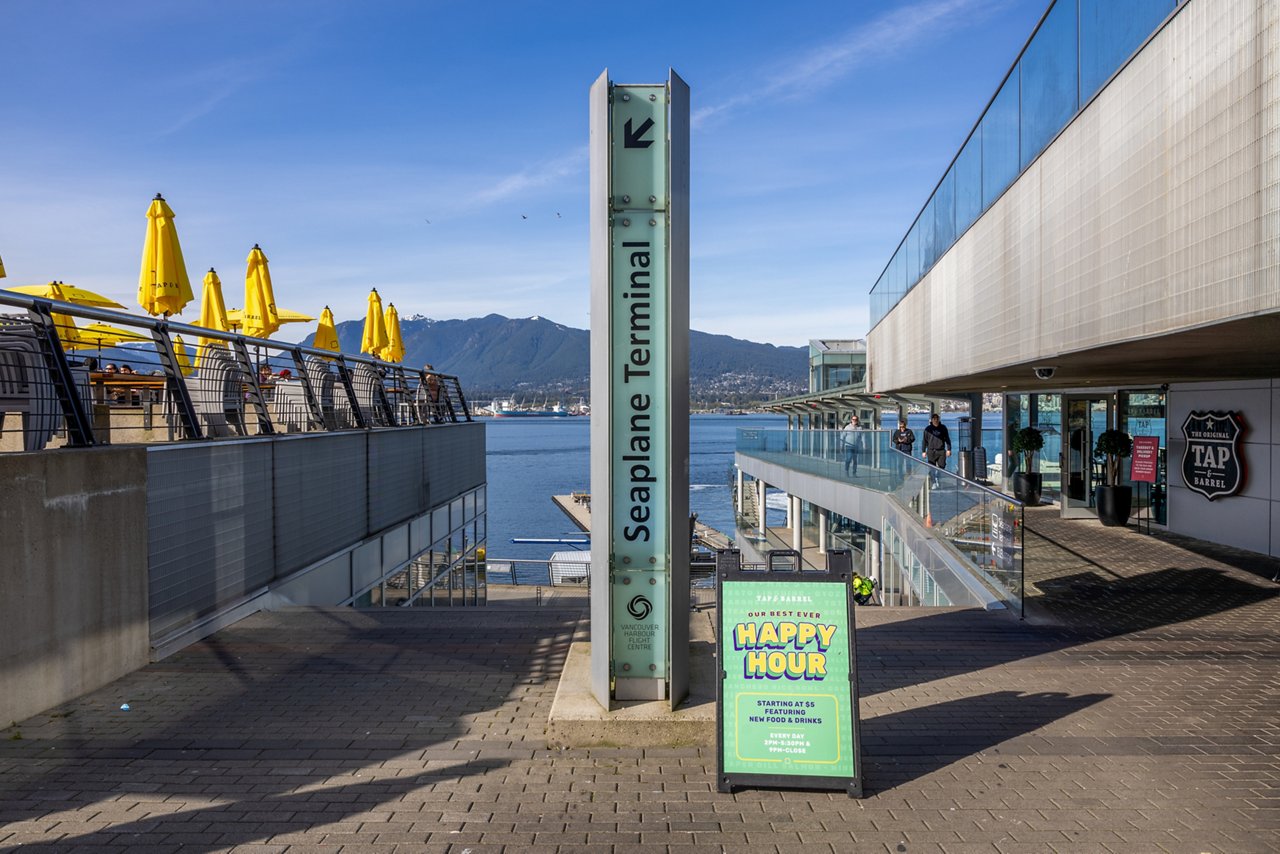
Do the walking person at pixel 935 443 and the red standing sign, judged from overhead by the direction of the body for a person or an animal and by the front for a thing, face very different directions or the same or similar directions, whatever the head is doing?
same or similar directions

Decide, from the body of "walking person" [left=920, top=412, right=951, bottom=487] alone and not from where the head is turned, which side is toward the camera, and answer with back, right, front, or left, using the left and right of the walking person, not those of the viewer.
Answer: front

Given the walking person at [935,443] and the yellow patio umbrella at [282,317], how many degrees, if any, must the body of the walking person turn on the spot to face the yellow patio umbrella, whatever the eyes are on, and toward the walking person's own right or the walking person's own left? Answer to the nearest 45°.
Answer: approximately 90° to the walking person's own right

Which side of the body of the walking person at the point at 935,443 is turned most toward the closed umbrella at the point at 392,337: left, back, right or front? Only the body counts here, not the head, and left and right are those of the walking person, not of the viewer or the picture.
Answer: right

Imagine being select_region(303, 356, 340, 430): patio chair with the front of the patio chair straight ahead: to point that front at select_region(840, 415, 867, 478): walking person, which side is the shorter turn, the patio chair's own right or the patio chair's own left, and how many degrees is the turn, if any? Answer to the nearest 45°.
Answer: approximately 90° to the patio chair's own right

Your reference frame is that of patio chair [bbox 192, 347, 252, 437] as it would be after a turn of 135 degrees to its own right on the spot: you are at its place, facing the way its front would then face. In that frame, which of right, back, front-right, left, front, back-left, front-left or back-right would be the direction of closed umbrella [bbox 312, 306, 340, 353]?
left

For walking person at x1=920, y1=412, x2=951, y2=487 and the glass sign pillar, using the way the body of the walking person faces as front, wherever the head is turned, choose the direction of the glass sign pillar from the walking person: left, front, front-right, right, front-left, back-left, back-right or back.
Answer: front

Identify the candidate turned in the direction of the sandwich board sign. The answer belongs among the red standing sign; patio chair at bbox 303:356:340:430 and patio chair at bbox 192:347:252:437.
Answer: the red standing sign

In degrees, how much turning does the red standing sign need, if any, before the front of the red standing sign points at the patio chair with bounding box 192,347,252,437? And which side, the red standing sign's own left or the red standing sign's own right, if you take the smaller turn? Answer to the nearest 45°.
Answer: approximately 45° to the red standing sign's own right

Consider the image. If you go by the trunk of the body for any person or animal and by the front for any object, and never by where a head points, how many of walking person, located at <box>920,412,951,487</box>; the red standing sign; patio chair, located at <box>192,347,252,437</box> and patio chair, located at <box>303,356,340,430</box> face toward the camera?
2

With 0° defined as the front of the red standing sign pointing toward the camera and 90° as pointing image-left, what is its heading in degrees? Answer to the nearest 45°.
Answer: approximately 0°

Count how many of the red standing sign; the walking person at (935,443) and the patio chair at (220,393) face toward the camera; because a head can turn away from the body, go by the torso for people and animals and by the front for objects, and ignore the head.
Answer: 2

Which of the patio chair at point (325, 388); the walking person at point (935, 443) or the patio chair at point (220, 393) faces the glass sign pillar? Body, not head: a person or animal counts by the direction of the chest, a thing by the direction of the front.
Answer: the walking person

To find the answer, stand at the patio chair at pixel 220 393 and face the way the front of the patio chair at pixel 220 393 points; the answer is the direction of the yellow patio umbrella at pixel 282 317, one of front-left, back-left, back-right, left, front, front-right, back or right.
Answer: front-right

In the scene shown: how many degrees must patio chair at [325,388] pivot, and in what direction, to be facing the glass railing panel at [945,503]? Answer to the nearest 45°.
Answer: approximately 135° to its right

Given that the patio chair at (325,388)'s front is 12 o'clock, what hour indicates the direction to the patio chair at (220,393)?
the patio chair at (220,393) is roughly at 8 o'clock from the patio chair at (325,388).

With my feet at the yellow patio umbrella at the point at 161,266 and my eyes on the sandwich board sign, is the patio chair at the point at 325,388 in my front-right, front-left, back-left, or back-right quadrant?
back-left

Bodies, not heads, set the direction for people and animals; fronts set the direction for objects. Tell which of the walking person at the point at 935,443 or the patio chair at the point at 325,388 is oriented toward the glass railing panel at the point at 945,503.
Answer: the walking person
